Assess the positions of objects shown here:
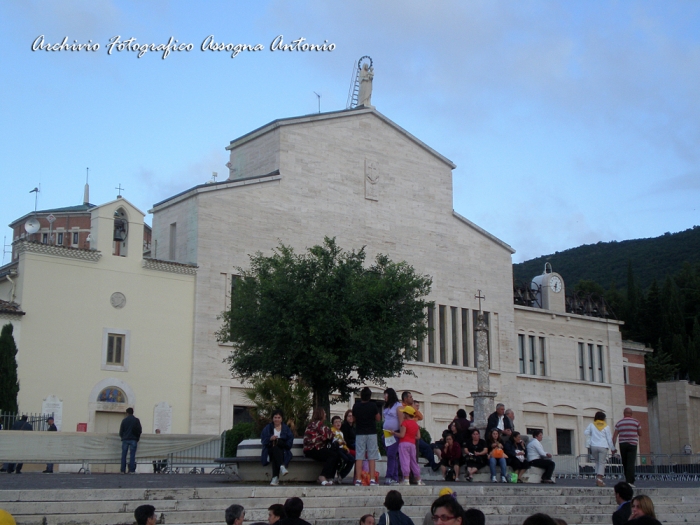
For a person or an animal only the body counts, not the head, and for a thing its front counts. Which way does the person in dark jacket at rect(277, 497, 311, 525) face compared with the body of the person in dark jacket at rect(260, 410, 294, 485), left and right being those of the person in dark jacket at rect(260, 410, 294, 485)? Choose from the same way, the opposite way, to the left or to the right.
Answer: the opposite way

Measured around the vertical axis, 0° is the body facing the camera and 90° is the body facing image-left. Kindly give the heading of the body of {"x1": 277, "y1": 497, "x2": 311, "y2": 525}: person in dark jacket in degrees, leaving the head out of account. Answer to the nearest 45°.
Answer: approximately 180°

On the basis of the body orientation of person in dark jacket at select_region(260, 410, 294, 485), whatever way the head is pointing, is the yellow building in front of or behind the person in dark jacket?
behind

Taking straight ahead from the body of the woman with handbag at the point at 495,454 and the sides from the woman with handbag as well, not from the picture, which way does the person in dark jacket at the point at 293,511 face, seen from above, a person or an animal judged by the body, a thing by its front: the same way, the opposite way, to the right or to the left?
the opposite way

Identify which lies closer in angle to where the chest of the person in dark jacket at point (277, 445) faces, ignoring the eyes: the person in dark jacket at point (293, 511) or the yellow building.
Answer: the person in dark jacket

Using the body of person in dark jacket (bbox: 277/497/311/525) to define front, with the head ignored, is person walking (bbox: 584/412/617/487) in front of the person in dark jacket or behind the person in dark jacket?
in front

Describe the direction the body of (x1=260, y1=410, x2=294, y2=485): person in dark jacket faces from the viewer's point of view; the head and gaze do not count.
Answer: toward the camera

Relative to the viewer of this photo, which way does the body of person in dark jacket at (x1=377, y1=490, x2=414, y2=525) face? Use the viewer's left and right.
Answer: facing away from the viewer

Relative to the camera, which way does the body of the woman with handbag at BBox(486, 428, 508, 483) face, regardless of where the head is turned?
toward the camera
